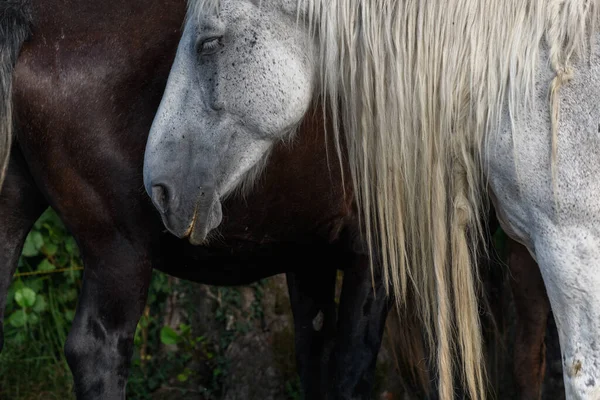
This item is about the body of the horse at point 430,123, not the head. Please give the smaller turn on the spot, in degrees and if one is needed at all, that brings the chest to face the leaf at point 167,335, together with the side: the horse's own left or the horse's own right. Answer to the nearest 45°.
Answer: approximately 45° to the horse's own right

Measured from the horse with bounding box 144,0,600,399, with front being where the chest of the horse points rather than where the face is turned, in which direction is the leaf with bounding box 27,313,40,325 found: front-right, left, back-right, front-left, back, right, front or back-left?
front-right

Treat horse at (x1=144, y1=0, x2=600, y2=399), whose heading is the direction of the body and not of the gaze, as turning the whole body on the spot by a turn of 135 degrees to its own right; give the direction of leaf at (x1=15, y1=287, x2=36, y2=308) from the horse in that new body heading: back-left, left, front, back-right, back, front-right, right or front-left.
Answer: left

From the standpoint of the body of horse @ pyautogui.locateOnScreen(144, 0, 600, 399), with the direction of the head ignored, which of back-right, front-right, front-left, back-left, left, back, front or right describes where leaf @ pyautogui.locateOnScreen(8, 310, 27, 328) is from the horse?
front-right

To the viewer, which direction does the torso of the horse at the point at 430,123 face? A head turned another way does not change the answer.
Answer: to the viewer's left
